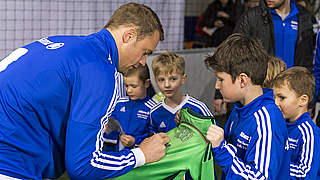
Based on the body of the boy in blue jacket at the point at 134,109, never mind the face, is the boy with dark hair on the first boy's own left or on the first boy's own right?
on the first boy's own left

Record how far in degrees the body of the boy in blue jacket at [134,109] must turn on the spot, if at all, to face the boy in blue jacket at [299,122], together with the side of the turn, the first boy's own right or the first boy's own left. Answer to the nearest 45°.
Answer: approximately 90° to the first boy's own left

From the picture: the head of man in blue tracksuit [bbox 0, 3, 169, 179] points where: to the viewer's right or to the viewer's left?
to the viewer's right

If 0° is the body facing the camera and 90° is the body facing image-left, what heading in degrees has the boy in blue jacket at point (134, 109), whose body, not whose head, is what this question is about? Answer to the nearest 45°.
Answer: approximately 45°
